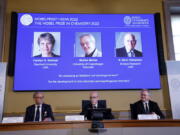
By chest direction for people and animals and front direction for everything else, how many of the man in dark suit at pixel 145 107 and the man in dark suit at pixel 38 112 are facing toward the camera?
2

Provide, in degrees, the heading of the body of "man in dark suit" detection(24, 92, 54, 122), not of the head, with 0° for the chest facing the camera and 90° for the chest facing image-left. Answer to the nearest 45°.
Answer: approximately 0°

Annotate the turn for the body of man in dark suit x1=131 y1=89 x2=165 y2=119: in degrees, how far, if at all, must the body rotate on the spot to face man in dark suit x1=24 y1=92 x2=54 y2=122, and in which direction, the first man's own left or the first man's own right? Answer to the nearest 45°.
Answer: approximately 90° to the first man's own right

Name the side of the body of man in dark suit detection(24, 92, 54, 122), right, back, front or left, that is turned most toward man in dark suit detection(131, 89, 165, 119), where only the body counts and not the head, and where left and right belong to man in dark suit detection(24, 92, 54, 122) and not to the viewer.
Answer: left

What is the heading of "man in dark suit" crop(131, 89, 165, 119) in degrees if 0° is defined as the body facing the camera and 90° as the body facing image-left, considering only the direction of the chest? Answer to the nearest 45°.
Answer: approximately 0°
